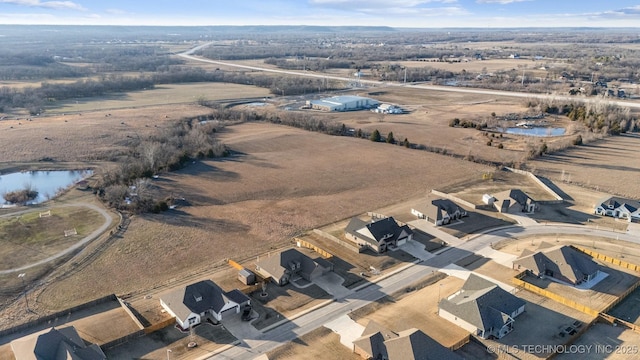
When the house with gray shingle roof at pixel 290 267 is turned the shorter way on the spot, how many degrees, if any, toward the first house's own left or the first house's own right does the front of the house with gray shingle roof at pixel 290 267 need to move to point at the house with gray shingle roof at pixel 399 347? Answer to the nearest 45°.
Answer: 0° — it already faces it

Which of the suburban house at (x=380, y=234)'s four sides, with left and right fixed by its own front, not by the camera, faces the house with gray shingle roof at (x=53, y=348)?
right

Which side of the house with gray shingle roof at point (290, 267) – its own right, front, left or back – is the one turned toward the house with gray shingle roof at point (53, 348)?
right

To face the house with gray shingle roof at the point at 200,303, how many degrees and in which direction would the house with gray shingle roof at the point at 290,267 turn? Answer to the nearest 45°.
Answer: approximately 90° to its right

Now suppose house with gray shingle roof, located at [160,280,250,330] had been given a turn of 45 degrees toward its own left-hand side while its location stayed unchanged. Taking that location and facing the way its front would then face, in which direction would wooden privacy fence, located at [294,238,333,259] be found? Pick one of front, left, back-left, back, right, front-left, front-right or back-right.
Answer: front-left

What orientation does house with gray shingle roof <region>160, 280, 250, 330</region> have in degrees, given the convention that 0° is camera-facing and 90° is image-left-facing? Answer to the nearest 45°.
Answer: approximately 315°

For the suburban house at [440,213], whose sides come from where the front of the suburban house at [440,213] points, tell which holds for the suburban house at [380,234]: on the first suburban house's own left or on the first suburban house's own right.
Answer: on the first suburban house's own right

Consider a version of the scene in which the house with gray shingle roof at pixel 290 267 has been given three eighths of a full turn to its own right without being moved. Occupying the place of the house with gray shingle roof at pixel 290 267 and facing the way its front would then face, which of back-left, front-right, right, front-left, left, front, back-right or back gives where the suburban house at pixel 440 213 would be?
back-right

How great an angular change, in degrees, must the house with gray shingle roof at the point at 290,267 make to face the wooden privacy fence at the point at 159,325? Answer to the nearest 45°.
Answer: approximately 90° to its right

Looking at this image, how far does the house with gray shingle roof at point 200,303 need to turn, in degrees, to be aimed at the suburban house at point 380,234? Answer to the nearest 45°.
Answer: approximately 90° to its left

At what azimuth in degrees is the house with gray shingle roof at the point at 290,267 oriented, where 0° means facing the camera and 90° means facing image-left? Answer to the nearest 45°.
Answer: approximately 315°

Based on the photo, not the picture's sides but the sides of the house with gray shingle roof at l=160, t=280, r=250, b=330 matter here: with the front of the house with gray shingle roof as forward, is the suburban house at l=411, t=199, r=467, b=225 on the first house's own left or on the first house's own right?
on the first house's own left

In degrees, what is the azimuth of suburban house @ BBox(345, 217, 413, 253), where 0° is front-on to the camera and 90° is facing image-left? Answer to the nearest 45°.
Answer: approximately 315°
